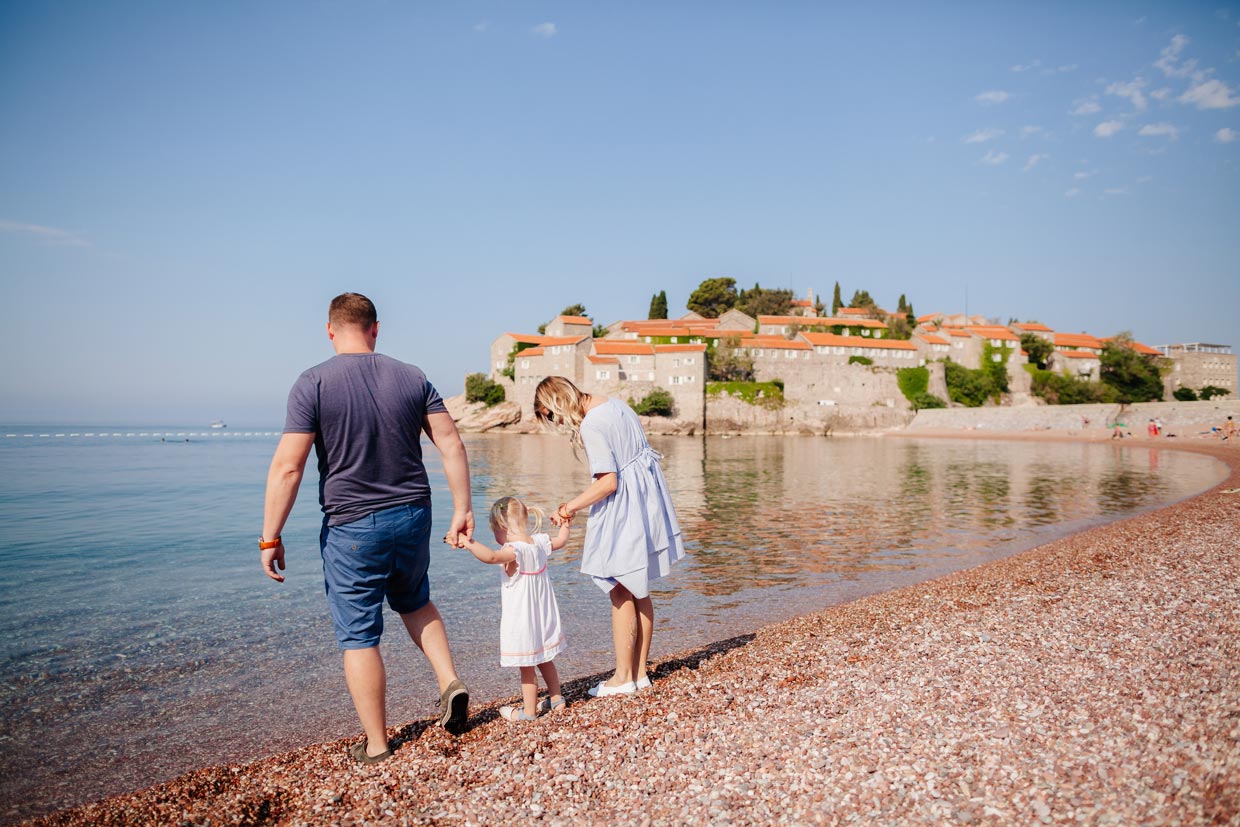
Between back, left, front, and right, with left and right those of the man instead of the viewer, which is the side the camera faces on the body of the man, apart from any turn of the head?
back

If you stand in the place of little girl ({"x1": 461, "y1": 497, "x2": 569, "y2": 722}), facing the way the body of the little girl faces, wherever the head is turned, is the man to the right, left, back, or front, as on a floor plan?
left

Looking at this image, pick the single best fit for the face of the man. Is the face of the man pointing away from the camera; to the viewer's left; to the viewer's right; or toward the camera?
away from the camera

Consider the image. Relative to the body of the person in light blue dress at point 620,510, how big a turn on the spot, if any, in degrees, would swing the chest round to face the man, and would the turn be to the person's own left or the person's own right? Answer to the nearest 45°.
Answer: approximately 45° to the person's own left

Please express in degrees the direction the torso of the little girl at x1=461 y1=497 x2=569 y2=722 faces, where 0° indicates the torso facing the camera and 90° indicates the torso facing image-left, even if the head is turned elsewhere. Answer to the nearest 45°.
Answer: approximately 135°
